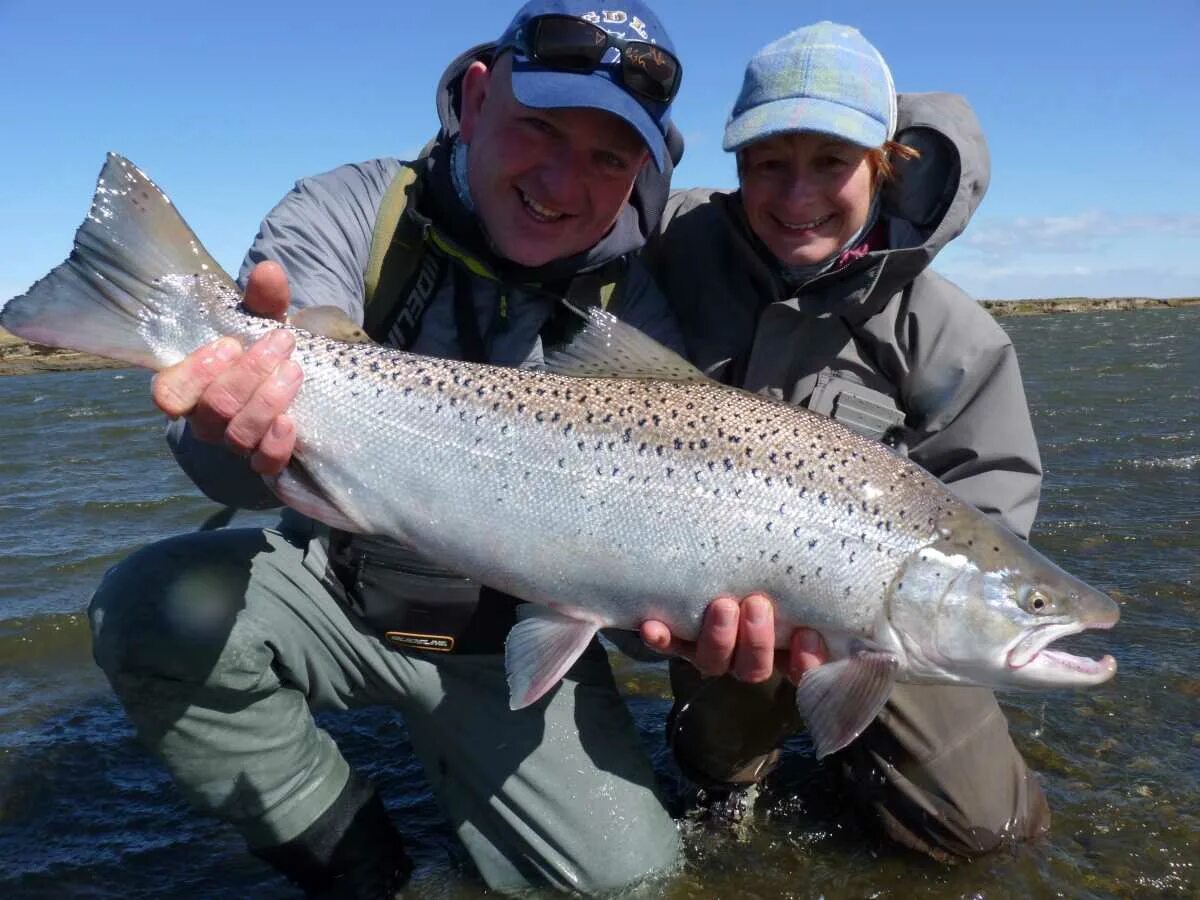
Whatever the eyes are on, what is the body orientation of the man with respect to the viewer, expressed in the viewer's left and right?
facing the viewer

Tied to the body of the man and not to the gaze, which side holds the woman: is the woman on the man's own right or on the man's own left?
on the man's own left
